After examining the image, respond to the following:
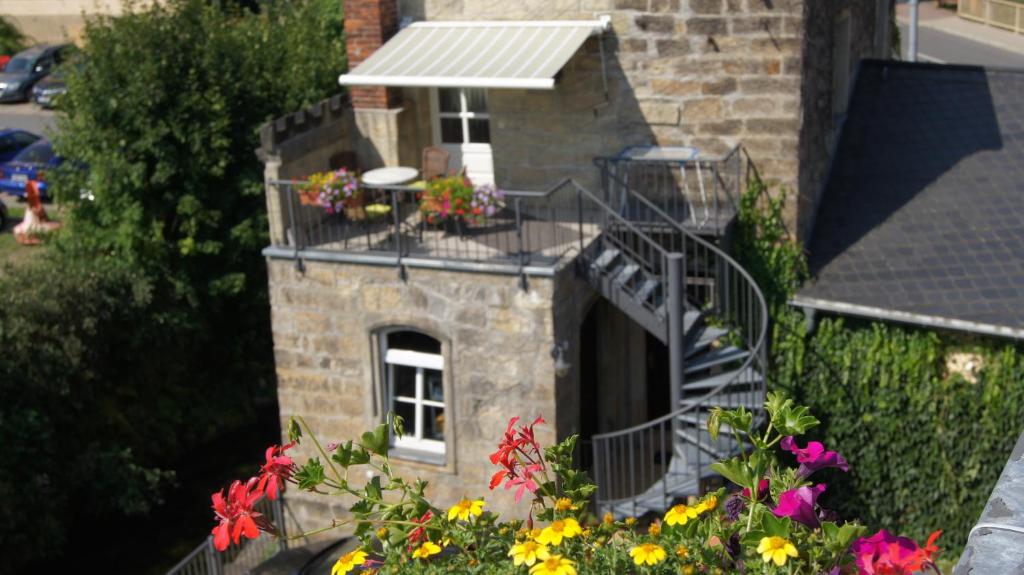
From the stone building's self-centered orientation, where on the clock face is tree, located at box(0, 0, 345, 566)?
The tree is roughly at 4 o'clock from the stone building.

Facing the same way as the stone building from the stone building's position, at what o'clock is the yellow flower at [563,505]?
The yellow flower is roughly at 12 o'clock from the stone building.

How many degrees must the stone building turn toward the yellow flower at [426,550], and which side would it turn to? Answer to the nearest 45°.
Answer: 0° — it already faces it

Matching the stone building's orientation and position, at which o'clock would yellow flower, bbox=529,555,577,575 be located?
The yellow flower is roughly at 12 o'clock from the stone building.

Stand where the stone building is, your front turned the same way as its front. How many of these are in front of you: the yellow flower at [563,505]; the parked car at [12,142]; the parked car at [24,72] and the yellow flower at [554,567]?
2

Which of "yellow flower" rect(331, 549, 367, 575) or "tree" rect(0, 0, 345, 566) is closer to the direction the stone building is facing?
the yellow flower

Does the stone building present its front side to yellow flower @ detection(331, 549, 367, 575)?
yes

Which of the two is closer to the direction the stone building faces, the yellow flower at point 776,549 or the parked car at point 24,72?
the yellow flower

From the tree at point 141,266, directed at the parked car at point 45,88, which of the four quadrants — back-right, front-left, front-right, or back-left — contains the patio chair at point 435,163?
back-right

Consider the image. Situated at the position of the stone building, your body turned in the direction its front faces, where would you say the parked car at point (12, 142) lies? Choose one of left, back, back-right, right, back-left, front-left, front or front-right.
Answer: back-right

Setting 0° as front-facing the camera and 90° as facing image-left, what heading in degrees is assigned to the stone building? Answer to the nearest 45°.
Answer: approximately 0°

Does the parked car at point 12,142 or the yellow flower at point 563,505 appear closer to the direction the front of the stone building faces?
the yellow flower
